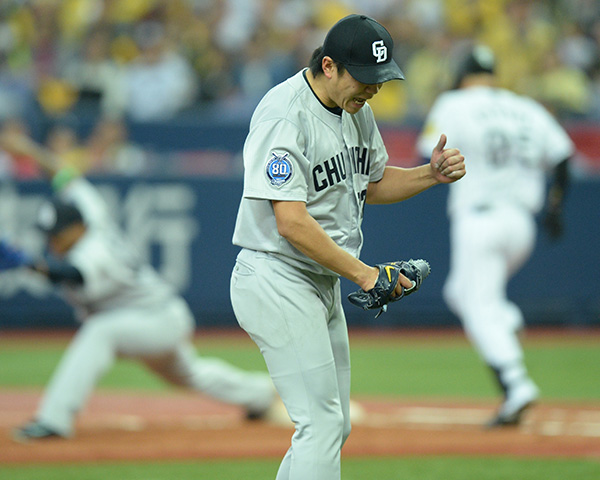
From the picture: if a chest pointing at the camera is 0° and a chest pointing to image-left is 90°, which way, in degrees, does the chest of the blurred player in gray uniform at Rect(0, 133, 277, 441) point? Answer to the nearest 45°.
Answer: approximately 90°

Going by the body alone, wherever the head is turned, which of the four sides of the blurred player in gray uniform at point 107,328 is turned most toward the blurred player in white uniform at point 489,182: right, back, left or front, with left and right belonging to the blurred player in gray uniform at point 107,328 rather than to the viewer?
back

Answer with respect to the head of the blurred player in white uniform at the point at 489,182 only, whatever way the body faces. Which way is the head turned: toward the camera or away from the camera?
away from the camera
